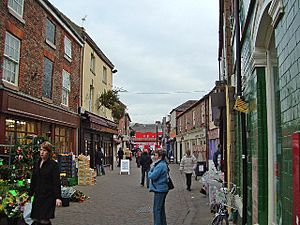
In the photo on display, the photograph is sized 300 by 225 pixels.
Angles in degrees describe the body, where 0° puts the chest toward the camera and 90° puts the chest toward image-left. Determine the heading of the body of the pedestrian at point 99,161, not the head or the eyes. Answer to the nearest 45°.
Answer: approximately 180°

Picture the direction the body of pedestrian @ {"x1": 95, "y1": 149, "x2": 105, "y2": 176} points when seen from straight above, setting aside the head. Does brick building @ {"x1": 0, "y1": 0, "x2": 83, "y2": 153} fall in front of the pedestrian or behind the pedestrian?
behind

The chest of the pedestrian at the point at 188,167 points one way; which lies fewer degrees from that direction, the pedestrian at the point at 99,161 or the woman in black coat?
the woman in black coat

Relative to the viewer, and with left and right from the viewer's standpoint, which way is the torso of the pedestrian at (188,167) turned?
facing the viewer

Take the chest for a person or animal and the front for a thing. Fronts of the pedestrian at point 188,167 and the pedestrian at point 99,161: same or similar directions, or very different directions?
very different directions

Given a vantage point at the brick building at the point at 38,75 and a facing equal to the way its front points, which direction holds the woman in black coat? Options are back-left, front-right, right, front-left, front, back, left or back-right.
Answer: front-right

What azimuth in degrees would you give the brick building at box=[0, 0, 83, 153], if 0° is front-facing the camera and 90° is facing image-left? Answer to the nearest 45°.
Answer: approximately 315°

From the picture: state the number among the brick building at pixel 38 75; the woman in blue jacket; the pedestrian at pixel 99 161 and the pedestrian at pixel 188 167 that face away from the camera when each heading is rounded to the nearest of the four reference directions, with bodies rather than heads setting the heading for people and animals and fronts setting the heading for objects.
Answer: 1

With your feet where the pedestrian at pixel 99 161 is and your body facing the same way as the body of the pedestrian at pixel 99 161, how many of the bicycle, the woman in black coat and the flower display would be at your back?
3

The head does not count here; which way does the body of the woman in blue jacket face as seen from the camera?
to the viewer's left

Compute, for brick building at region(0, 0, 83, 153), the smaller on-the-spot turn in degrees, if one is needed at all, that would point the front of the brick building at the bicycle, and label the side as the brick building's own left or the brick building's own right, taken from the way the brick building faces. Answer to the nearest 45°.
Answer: approximately 45° to the brick building's own right

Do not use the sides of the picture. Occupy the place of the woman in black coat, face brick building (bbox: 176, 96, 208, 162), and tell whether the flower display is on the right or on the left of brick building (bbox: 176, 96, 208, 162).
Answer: left

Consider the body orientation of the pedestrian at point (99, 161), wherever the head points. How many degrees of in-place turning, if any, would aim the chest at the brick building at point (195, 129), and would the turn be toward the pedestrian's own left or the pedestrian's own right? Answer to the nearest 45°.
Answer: approximately 45° to the pedestrian's own right

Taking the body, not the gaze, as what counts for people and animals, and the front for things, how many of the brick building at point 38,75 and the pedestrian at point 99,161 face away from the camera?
1

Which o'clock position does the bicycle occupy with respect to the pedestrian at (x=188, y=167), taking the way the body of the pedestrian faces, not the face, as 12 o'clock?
The bicycle is roughly at 12 o'clock from the pedestrian.
